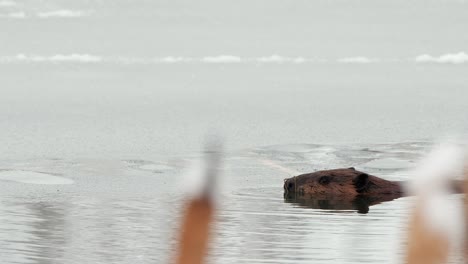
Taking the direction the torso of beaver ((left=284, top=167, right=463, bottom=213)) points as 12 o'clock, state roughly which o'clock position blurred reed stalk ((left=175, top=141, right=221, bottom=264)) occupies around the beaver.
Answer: The blurred reed stalk is roughly at 9 o'clock from the beaver.

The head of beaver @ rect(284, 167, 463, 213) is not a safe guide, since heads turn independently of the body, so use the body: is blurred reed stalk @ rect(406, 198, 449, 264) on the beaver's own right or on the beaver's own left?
on the beaver's own left

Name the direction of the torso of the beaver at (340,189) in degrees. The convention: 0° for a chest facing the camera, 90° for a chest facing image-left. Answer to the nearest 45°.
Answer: approximately 90°
